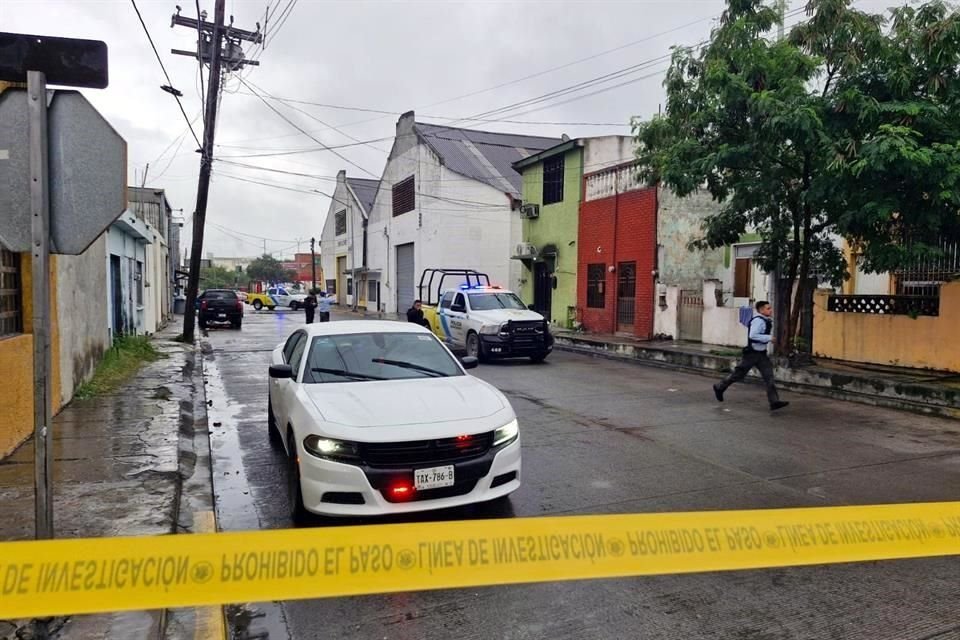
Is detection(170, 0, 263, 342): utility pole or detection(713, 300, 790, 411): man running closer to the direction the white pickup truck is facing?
the man running

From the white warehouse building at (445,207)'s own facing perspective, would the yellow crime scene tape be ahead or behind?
ahead

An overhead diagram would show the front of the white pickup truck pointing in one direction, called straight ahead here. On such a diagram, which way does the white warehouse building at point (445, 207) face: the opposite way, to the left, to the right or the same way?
to the right

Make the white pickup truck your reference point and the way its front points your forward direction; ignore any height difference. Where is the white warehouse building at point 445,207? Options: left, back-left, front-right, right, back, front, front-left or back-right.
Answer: back-left

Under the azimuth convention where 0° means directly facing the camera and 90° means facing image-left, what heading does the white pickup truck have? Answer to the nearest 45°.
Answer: approximately 315°

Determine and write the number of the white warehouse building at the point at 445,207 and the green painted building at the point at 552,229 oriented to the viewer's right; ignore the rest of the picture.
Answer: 0

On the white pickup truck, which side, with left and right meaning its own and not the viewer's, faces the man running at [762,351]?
front

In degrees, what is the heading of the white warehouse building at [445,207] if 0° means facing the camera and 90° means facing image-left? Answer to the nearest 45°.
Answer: approximately 45°
